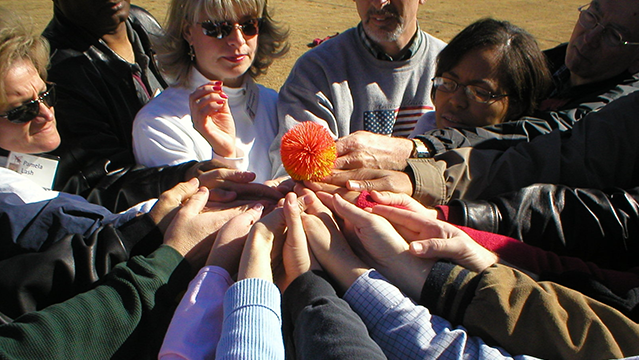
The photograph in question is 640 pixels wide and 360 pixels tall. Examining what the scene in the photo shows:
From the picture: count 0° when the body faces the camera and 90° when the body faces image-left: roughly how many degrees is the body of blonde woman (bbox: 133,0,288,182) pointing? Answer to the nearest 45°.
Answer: approximately 315°
